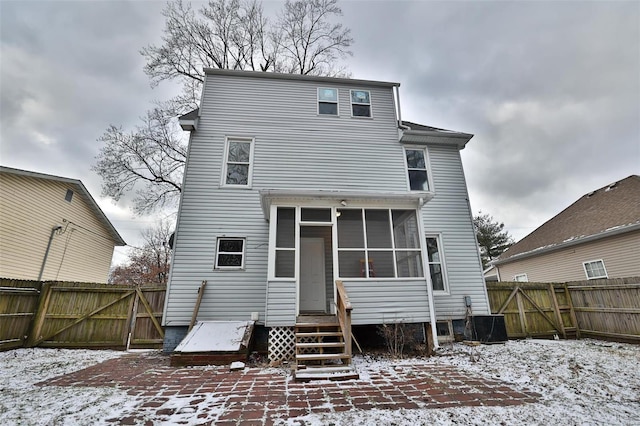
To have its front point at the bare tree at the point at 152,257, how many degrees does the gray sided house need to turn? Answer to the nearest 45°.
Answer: approximately 45° to its left

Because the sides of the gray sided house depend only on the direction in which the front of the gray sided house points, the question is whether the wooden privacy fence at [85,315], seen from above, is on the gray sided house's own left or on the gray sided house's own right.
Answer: on the gray sided house's own left

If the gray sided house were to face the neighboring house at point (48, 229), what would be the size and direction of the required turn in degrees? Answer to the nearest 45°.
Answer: approximately 90° to its left

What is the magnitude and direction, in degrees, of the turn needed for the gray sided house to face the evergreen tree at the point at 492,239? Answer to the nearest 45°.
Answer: approximately 45° to its right

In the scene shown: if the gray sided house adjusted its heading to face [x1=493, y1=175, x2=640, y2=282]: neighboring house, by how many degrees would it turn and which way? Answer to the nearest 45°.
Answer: approximately 90° to its right

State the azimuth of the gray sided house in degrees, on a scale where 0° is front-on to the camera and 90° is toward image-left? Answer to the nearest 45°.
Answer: approximately 180°
